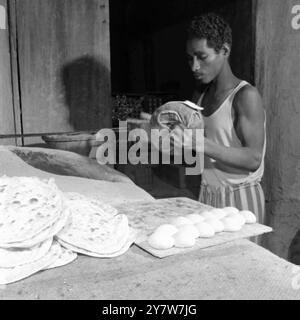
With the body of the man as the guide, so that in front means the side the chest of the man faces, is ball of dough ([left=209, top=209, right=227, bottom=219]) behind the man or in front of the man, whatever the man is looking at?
in front

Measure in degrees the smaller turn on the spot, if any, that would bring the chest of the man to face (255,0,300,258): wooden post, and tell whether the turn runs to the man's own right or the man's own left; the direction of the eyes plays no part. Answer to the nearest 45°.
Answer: approximately 180°

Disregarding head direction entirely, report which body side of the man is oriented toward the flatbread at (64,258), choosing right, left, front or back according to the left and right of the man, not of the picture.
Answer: front

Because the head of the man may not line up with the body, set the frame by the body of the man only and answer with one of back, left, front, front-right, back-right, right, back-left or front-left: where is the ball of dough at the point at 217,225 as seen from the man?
front-left

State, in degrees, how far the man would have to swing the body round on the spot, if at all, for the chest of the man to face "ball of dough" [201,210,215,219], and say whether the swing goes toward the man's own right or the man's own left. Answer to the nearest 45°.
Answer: approximately 45° to the man's own left

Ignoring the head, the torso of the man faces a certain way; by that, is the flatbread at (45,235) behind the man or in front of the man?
in front

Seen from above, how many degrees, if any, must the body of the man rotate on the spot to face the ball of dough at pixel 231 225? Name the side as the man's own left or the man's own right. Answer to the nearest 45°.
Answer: approximately 45° to the man's own left

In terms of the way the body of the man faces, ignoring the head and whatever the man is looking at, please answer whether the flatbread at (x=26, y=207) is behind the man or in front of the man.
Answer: in front
